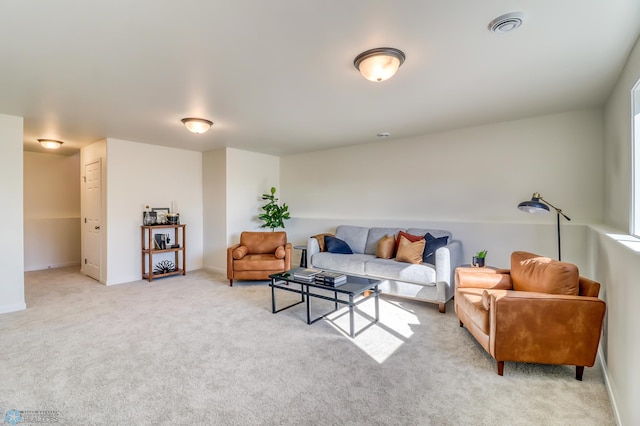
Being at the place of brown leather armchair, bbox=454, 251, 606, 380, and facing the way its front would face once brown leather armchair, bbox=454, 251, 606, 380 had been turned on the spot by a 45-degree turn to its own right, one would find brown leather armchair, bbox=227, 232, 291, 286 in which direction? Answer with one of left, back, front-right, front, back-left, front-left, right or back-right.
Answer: front-left

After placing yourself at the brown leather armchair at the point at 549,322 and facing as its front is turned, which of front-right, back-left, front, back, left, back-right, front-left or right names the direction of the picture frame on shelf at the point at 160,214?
front

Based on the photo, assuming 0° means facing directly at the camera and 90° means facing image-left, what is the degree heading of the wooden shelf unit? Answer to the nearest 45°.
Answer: approximately 315°

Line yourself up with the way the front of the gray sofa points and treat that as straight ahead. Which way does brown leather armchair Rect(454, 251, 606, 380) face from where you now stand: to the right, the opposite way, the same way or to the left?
to the right

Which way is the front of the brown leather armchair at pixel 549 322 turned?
to the viewer's left

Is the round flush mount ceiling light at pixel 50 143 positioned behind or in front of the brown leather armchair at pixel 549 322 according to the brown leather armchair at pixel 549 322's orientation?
in front

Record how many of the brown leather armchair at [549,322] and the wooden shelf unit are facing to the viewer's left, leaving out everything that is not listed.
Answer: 1

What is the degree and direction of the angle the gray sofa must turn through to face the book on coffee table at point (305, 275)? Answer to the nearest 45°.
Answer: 0° — it already faces it

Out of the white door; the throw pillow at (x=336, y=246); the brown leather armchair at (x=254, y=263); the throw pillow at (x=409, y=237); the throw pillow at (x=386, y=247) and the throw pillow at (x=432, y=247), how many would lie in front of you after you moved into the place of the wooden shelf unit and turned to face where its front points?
5
